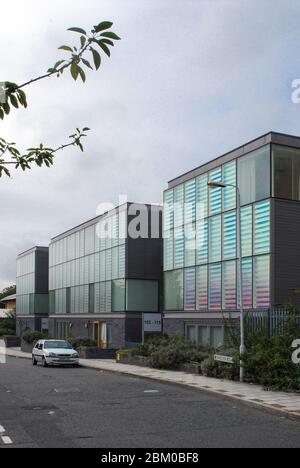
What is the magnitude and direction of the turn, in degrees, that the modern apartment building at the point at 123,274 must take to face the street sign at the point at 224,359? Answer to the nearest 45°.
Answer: approximately 45° to its left

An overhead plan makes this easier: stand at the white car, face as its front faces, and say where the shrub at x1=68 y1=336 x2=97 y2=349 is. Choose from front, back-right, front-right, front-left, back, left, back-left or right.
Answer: back-left

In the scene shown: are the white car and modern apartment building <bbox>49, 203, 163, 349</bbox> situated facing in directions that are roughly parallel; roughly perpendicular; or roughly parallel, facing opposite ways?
roughly perpendicular

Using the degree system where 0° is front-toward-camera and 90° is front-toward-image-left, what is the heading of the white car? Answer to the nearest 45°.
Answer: approximately 315°

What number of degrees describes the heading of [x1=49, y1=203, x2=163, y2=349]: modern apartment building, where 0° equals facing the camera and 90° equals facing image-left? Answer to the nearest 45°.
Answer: approximately 45°

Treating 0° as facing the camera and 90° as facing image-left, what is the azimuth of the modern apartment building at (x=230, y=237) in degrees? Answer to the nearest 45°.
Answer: approximately 45°

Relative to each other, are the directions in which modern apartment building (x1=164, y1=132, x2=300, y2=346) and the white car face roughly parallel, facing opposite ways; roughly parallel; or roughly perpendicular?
roughly perpendicular
